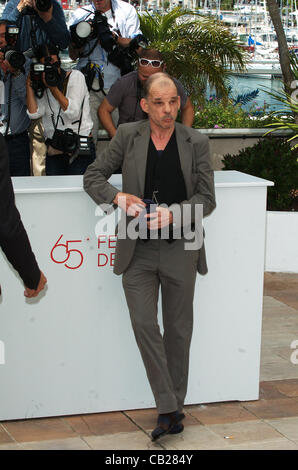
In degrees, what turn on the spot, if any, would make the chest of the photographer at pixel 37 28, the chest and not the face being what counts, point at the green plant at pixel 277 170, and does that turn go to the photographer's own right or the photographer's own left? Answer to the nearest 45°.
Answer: approximately 90° to the photographer's own left

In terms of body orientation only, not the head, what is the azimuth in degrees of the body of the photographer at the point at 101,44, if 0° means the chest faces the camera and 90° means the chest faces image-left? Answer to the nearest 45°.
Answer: approximately 0°

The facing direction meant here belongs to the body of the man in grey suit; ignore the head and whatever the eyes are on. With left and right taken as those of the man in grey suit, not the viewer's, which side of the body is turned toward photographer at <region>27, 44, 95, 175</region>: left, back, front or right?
back

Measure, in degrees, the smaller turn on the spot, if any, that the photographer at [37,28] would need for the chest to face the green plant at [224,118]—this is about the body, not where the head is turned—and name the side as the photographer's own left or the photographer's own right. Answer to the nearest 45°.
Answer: approximately 135° to the photographer's own left

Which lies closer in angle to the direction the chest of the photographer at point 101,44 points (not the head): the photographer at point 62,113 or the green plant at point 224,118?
the photographer

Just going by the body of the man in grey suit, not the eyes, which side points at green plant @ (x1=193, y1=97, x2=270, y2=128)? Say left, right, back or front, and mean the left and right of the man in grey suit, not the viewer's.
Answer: back

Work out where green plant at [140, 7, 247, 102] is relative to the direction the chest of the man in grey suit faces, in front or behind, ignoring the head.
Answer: behind
